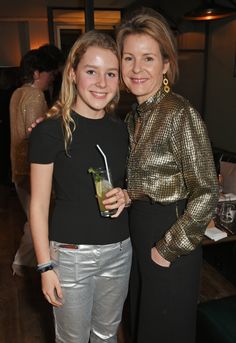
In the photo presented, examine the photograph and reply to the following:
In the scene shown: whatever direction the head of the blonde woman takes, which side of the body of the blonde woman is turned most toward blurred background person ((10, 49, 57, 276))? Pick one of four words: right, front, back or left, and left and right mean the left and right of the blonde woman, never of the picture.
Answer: right

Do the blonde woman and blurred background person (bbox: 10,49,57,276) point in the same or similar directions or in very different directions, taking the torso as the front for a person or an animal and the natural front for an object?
very different directions
